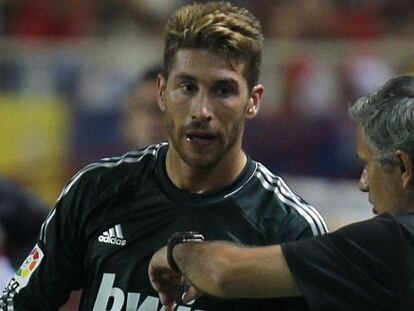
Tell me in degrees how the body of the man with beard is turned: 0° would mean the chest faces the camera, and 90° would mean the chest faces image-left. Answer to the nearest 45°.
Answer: approximately 0°
